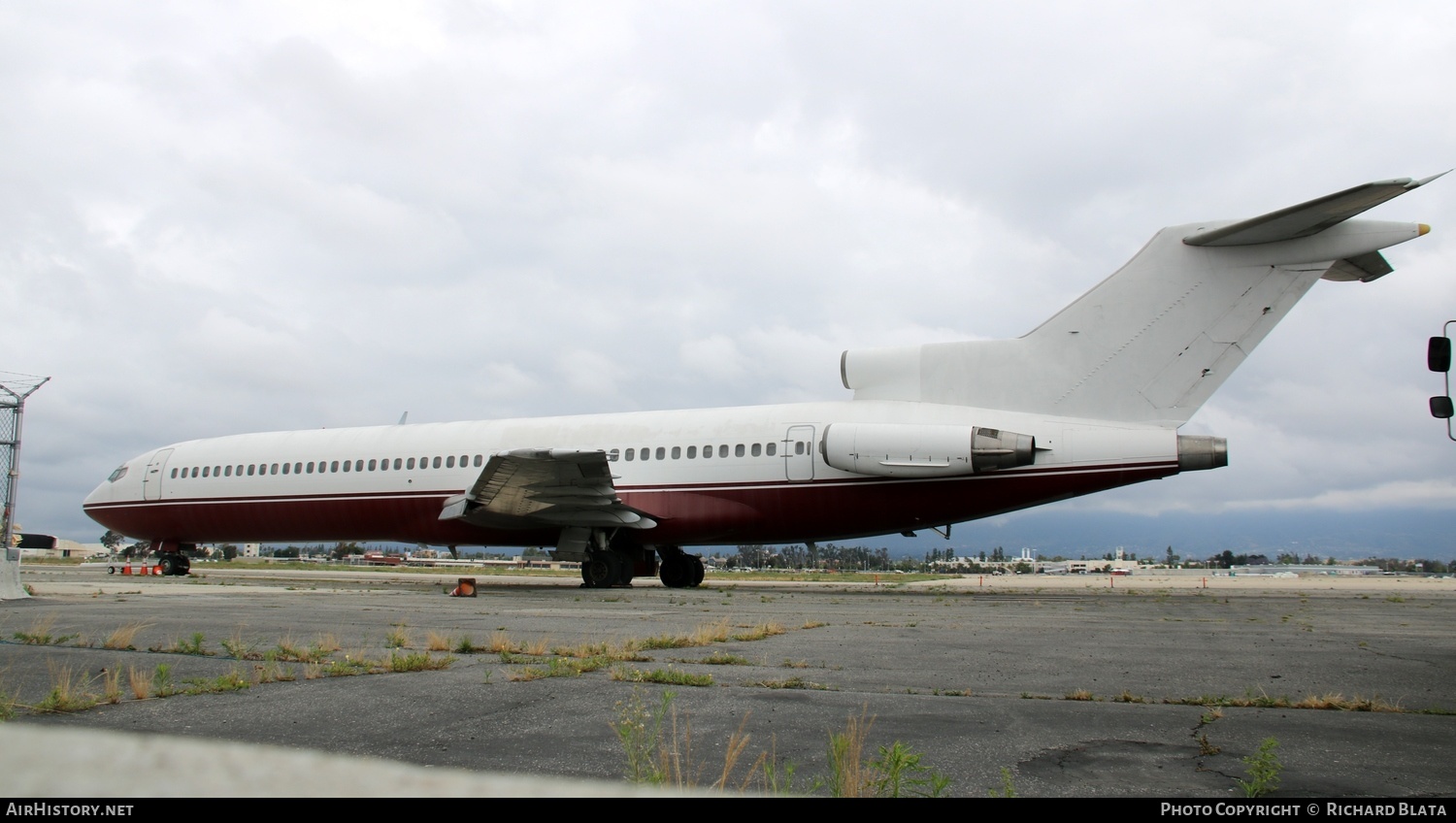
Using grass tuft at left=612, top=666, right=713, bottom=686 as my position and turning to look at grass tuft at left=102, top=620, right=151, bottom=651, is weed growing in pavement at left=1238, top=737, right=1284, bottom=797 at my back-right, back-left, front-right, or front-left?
back-left

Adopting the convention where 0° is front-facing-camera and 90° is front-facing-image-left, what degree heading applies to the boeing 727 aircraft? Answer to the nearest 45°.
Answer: approximately 135°

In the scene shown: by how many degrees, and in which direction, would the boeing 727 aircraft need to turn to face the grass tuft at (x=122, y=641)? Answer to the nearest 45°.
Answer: approximately 90° to its left

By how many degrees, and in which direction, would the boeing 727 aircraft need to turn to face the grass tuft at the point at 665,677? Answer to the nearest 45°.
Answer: approximately 135° to its left

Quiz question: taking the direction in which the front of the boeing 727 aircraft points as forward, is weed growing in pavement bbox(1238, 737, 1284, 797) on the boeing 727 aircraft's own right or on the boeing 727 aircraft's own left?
on the boeing 727 aircraft's own left
